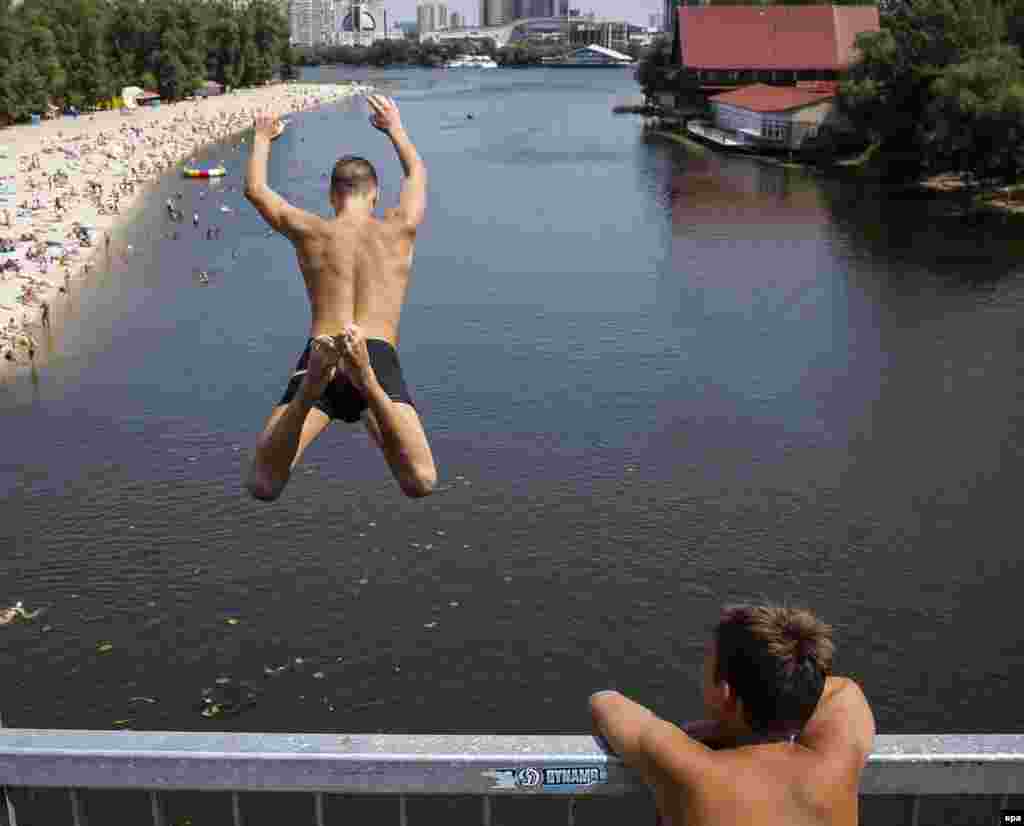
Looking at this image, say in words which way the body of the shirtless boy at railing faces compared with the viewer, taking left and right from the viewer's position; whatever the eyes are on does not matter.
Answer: facing away from the viewer

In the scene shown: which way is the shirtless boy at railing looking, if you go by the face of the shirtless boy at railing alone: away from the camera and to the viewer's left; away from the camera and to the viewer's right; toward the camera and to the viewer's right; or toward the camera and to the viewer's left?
away from the camera and to the viewer's left
